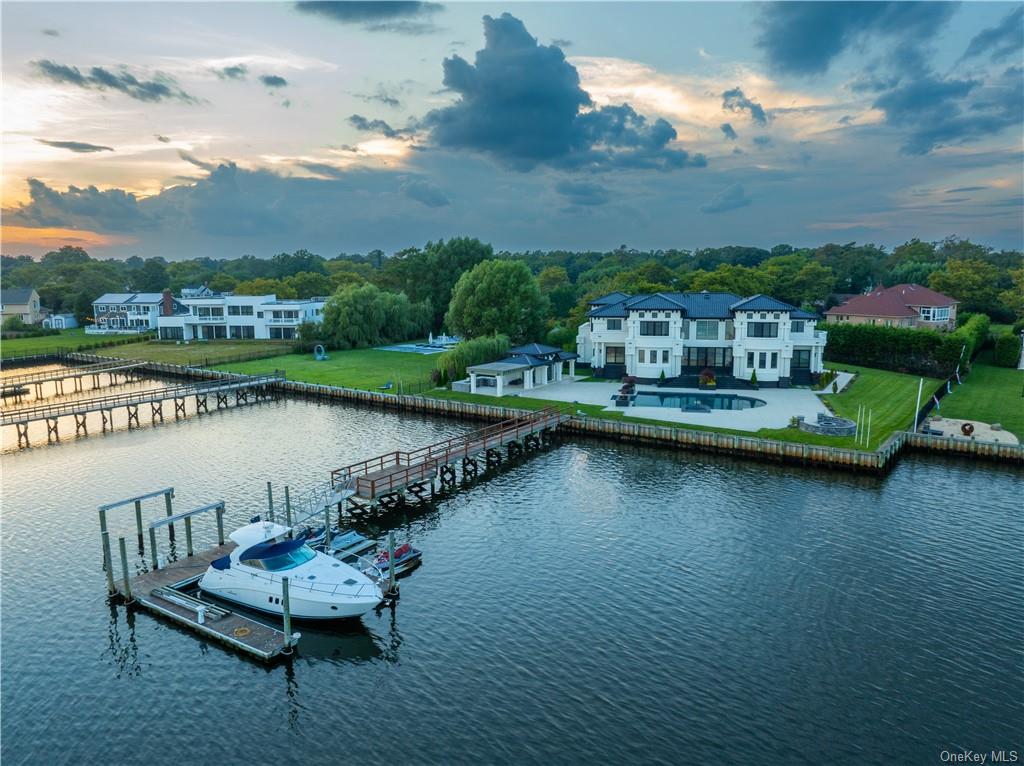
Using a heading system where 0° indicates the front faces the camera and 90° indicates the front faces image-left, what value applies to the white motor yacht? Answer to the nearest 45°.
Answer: approximately 315°

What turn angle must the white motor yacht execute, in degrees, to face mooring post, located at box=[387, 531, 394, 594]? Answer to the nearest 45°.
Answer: approximately 45° to its left

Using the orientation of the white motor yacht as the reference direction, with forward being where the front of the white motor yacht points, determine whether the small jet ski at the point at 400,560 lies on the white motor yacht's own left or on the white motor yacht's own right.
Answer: on the white motor yacht's own left

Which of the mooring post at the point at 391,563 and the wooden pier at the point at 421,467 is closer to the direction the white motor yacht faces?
the mooring post

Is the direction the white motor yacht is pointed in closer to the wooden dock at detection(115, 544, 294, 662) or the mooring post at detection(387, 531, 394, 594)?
the mooring post

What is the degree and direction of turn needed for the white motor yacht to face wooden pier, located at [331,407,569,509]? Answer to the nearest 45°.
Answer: approximately 90° to its left

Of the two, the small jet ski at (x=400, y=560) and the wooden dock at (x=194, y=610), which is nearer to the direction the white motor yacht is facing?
the small jet ski

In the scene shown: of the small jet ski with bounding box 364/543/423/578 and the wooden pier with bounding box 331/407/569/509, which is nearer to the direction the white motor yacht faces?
the small jet ski

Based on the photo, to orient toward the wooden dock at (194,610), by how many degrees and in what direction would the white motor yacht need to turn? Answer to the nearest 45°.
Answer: approximately 135° to its right
